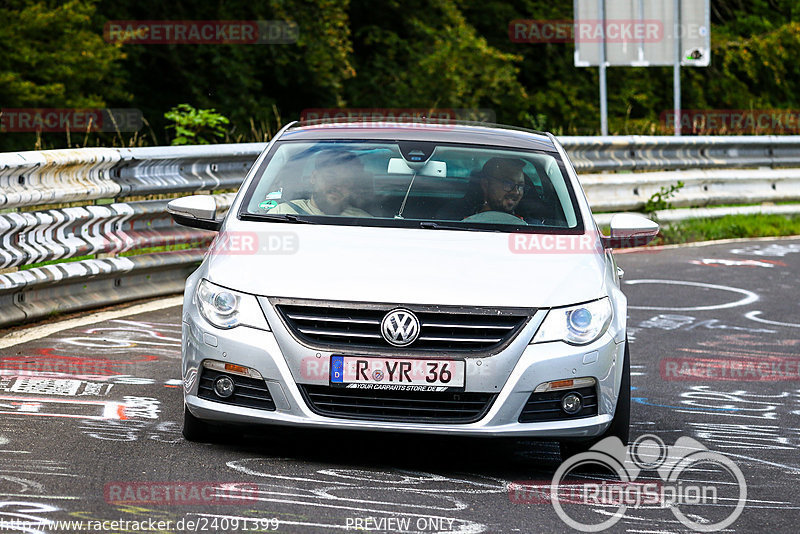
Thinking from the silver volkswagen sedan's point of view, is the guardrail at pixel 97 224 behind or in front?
behind

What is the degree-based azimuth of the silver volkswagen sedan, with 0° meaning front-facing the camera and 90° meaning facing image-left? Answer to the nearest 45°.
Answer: approximately 0°

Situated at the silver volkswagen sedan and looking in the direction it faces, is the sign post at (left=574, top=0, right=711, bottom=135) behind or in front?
behind
